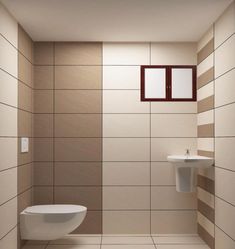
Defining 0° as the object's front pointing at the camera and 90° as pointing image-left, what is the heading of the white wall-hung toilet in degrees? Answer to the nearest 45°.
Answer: approximately 270°

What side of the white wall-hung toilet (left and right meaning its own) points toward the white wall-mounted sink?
front
